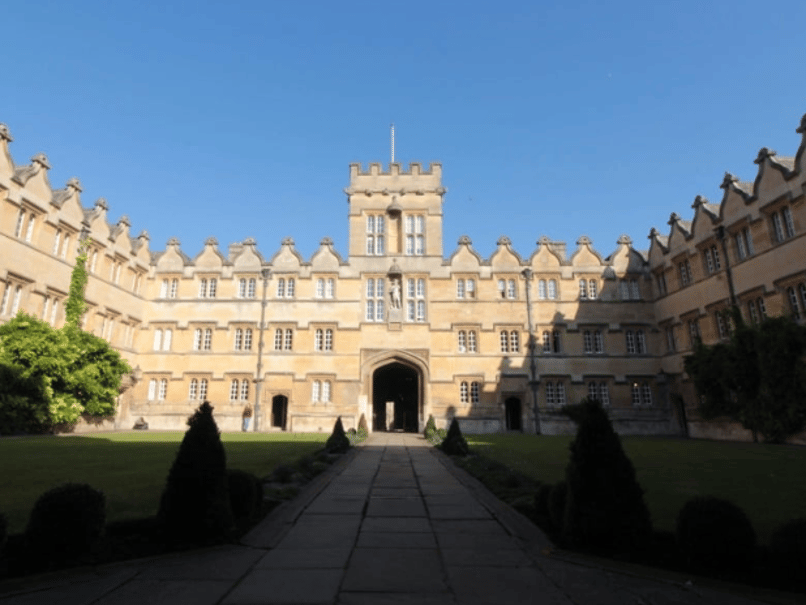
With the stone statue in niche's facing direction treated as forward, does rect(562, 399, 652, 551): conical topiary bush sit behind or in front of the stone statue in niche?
in front

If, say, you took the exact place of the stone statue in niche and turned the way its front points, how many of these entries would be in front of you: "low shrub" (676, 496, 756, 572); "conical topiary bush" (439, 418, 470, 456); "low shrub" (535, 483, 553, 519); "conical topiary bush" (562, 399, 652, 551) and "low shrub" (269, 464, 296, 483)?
5

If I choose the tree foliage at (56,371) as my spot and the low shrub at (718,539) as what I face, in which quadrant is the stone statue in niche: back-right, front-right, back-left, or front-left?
front-left

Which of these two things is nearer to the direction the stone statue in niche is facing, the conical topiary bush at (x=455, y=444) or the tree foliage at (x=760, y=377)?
the conical topiary bush

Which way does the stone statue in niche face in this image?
toward the camera

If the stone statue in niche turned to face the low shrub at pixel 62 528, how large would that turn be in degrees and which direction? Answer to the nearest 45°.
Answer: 0° — it already faces it

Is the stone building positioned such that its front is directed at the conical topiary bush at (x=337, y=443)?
yes

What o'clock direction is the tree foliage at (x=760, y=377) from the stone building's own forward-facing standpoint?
The tree foliage is roughly at 10 o'clock from the stone building.

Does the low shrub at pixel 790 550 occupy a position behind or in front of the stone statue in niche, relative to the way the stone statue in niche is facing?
in front

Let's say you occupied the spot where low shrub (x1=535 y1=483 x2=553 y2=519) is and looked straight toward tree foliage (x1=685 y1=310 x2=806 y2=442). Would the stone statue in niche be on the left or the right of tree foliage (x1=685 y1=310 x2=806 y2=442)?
left

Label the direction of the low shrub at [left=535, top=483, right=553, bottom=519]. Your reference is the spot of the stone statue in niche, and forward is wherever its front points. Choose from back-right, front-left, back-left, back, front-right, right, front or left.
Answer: front

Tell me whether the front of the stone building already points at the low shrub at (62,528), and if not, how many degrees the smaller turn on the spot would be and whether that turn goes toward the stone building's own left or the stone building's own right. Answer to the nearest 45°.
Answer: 0° — it already faces it

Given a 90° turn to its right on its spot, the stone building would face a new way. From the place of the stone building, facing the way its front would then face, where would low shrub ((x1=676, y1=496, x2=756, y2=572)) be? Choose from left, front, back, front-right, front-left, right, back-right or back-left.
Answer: left

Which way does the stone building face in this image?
toward the camera

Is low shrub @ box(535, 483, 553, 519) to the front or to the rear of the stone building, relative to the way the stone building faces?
to the front

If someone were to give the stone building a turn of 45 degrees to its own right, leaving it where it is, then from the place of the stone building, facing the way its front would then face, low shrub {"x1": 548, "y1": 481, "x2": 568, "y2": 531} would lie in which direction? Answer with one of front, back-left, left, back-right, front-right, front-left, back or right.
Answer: front-left

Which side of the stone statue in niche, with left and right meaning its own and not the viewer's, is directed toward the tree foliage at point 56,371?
right

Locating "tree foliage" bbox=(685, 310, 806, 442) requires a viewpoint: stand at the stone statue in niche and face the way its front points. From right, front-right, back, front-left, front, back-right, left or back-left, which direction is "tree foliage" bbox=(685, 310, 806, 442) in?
front-left

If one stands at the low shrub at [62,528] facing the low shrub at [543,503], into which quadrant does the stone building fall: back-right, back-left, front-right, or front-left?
front-left

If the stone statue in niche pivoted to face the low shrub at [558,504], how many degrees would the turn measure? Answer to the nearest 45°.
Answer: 0° — it already faces it

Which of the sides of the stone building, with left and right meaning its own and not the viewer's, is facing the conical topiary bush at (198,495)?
front
